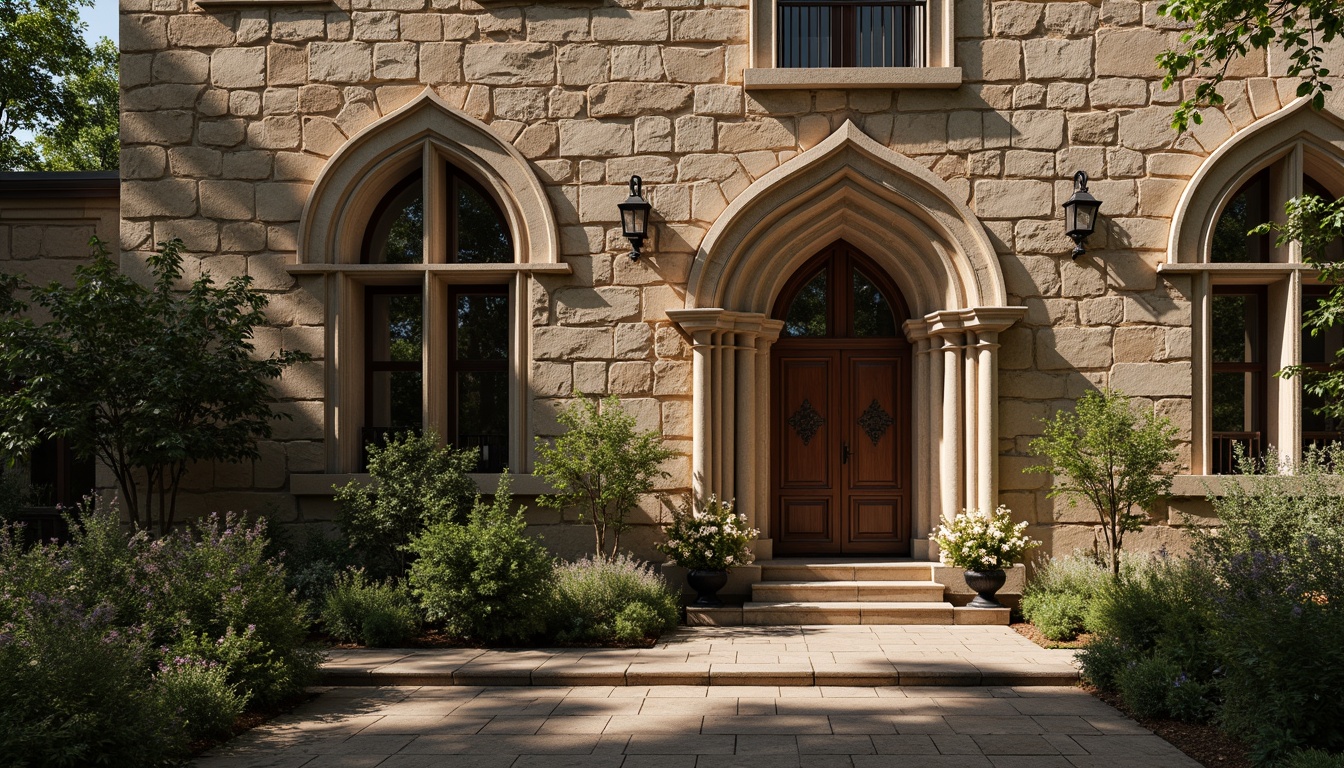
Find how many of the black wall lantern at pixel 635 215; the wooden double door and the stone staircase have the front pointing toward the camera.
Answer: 3

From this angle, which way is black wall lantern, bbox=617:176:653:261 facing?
toward the camera

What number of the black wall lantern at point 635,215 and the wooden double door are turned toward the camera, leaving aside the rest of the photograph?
2

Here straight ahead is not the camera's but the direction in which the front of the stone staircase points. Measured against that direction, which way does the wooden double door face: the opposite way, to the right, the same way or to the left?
the same way

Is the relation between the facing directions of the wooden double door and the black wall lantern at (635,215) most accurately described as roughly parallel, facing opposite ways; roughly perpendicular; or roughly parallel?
roughly parallel

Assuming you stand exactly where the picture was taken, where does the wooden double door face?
facing the viewer

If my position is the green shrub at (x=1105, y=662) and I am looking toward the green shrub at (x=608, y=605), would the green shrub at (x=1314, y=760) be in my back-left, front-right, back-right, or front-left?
back-left

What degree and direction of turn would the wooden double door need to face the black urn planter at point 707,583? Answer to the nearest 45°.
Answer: approximately 45° to its right

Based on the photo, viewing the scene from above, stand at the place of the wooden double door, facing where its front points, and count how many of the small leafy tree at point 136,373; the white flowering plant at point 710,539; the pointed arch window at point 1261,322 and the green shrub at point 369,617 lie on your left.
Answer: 1

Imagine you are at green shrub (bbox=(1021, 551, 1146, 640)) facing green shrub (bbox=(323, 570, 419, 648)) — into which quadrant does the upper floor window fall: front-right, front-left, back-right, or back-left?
front-right

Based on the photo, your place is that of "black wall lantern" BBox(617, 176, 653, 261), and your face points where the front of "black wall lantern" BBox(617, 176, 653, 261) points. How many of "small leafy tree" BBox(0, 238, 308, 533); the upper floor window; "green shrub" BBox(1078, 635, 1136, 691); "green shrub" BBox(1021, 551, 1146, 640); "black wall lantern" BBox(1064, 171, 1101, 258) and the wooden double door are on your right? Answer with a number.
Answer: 1

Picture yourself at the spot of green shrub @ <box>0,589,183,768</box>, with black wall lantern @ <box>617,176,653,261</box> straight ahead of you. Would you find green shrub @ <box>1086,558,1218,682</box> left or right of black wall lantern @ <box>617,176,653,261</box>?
right

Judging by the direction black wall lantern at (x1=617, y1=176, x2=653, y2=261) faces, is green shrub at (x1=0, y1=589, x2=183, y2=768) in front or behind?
in front
